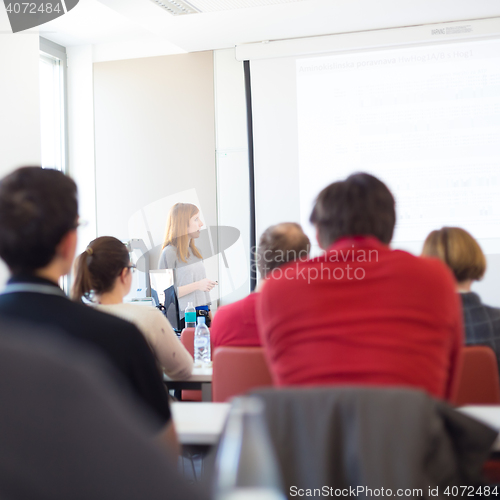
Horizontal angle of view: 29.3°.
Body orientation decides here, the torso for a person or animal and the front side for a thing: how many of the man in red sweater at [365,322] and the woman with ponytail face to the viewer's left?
0

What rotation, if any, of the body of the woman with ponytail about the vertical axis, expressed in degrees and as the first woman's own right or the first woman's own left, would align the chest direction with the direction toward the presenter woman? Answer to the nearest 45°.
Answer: approximately 45° to the first woman's own left

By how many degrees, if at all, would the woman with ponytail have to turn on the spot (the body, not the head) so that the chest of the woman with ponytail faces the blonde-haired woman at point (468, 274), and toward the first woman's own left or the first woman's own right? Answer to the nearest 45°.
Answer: approximately 45° to the first woman's own right

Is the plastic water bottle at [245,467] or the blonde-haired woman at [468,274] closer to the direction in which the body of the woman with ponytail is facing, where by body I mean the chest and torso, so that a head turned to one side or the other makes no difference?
the blonde-haired woman

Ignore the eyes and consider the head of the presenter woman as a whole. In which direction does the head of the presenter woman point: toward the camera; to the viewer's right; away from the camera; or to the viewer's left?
to the viewer's right

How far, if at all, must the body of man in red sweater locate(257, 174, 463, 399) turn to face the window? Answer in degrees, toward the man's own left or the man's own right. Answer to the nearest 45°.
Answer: approximately 45° to the man's own left

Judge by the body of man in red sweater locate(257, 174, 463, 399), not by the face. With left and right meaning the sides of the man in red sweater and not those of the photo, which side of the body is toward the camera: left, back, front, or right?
back

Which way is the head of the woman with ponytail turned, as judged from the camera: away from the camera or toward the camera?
away from the camera

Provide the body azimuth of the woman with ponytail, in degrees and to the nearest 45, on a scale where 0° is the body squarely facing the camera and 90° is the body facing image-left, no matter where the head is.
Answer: approximately 225°
